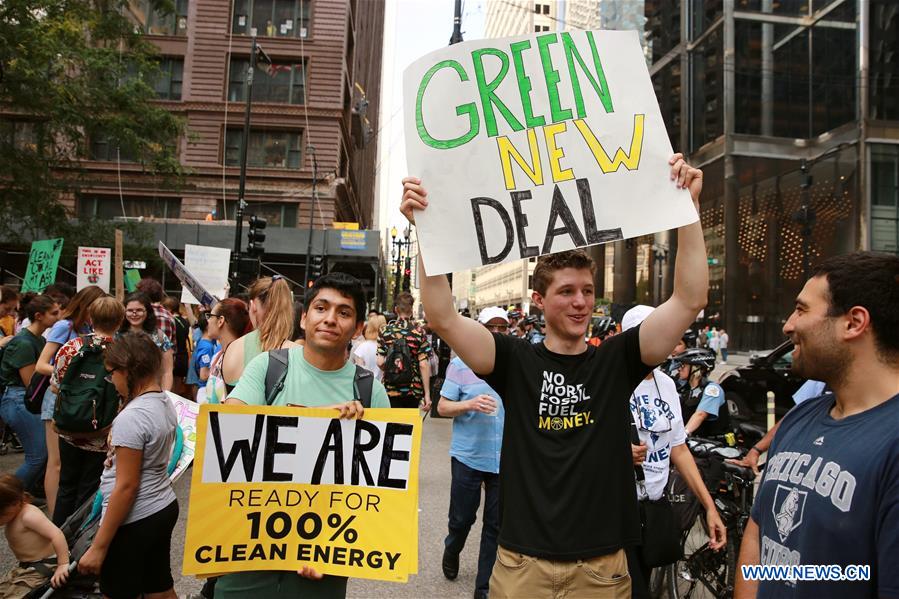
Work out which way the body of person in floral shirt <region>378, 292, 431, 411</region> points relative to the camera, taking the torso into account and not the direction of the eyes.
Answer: away from the camera

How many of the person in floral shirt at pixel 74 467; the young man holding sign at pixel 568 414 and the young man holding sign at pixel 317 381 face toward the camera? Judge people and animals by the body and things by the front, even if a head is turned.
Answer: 2

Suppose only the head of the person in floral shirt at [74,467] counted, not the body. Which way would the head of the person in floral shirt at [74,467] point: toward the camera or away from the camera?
away from the camera

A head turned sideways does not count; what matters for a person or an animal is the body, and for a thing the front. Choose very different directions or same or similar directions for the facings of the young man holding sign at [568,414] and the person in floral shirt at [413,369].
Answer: very different directions

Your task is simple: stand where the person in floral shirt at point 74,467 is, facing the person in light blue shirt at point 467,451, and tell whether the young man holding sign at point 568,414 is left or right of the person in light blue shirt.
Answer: right

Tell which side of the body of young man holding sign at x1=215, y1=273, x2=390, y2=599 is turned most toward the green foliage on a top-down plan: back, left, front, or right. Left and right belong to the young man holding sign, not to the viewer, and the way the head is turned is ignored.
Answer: back

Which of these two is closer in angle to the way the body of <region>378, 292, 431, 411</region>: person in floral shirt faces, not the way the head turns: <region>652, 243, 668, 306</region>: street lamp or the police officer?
the street lamp

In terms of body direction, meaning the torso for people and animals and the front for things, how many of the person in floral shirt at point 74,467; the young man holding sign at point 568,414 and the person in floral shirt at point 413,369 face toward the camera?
1

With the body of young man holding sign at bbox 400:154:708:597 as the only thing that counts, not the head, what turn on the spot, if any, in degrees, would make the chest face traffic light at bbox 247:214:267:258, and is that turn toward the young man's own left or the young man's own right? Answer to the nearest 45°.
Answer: approximately 135° to the young man's own right

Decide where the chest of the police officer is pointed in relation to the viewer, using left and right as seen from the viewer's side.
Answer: facing to the left of the viewer

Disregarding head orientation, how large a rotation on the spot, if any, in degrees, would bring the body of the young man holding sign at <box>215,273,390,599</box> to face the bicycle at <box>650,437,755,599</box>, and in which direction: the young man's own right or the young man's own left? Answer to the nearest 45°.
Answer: approximately 135° to the young man's own left

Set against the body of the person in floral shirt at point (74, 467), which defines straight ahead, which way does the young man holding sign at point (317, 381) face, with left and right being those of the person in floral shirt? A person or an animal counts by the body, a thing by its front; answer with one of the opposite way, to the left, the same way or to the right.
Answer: the opposite way

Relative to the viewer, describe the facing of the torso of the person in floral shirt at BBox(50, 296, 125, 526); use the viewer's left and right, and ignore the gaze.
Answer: facing away from the viewer

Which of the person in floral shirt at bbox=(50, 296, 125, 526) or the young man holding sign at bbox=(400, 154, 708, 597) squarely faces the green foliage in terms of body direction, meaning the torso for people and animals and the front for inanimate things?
the person in floral shirt

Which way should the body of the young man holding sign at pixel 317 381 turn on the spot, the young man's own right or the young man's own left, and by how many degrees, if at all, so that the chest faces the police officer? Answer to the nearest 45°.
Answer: approximately 135° to the young man's own left
